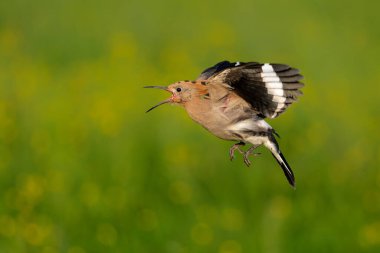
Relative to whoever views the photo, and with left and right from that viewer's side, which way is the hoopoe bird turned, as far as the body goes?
facing to the left of the viewer
